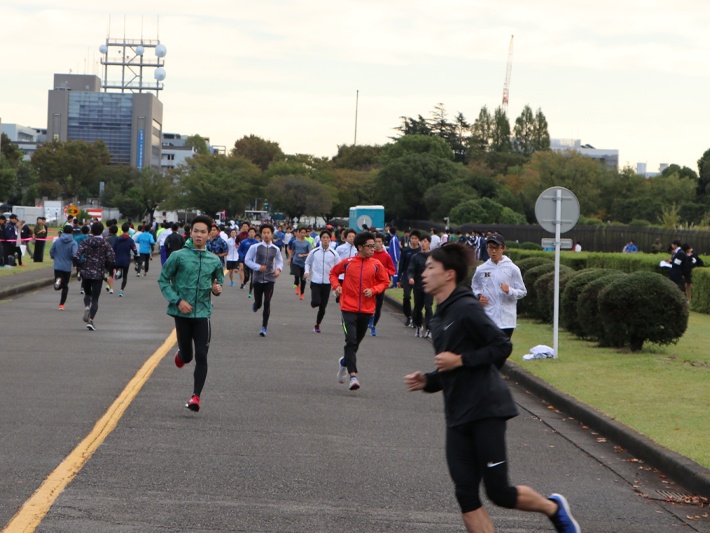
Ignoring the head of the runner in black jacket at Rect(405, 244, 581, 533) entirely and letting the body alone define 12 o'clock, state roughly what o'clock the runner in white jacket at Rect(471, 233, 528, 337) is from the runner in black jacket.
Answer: The runner in white jacket is roughly at 3 o'clock from the runner in black jacket.

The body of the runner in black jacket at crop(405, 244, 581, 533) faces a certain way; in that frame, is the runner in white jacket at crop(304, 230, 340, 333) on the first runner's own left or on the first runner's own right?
on the first runner's own right

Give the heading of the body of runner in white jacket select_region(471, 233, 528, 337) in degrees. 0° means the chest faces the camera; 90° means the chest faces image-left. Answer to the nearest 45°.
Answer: approximately 0°

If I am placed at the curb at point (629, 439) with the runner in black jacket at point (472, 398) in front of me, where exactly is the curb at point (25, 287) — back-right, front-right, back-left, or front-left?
back-right

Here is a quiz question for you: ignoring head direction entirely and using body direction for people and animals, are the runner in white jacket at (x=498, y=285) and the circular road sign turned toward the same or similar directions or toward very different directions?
very different directions

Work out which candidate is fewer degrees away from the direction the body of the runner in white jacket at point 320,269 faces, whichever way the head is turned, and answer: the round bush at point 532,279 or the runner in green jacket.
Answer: the runner in green jacket

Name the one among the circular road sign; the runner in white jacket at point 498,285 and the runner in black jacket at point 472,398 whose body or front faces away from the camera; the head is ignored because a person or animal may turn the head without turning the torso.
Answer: the circular road sign

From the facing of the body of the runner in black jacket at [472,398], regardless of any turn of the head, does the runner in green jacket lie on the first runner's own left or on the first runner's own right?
on the first runner's own right

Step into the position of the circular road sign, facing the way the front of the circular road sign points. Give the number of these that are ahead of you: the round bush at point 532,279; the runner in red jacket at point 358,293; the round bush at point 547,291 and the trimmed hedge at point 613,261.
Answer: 3

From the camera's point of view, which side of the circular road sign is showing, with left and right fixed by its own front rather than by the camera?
back

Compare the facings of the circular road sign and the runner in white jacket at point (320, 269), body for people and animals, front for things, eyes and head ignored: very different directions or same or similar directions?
very different directions

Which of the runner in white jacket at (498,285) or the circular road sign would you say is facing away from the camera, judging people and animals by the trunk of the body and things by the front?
the circular road sign

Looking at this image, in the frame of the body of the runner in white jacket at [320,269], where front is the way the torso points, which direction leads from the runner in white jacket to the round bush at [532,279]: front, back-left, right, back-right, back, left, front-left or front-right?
back-left

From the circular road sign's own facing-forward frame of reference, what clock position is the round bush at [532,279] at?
The round bush is roughly at 12 o'clock from the circular road sign.
